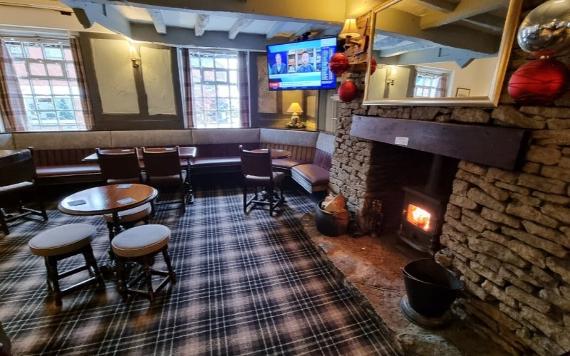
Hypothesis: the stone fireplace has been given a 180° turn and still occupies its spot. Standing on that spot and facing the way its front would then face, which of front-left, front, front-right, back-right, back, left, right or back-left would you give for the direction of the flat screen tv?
left

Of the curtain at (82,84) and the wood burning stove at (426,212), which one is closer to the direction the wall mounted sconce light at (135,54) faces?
the wood burning stove

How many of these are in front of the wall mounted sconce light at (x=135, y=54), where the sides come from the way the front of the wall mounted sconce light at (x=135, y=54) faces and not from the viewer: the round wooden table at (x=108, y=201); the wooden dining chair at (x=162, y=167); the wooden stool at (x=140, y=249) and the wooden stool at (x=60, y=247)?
4

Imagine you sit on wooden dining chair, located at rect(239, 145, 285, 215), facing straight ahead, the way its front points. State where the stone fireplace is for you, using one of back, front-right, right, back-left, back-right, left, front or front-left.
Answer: right

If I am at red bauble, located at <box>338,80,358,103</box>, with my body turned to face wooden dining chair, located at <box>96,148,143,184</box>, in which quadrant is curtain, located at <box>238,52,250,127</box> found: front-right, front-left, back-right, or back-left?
front-right

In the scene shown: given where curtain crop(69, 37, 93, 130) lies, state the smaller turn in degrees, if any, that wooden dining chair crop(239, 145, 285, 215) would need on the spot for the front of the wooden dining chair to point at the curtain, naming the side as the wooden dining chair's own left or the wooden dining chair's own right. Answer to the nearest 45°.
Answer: approximately 90° to the wooden dining chair's own left

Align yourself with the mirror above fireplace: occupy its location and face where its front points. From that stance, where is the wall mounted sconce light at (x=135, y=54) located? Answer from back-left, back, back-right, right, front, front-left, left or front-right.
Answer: front-right

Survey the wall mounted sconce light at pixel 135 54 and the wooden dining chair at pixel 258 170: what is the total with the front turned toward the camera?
1

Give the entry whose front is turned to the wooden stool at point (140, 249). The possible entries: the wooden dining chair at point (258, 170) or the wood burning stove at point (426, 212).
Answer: the wood burning stove

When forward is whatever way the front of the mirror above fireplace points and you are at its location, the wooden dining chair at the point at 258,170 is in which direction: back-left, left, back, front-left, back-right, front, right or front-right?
front-right

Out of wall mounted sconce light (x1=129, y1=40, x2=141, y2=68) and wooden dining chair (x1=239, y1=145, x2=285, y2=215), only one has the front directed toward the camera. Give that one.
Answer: the wall mounted sconce light

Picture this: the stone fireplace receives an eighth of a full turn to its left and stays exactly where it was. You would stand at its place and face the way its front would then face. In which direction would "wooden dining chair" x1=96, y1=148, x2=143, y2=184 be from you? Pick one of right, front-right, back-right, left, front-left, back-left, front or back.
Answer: right

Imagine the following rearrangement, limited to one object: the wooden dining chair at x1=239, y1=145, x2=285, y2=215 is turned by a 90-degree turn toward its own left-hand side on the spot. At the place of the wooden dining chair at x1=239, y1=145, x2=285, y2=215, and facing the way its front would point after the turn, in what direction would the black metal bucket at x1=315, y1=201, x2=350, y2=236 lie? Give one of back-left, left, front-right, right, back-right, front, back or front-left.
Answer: back

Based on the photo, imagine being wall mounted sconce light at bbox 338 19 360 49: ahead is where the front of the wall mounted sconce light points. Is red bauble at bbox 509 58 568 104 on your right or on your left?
on your left

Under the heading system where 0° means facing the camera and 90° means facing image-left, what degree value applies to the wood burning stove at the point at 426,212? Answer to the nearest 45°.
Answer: approximately 45°
